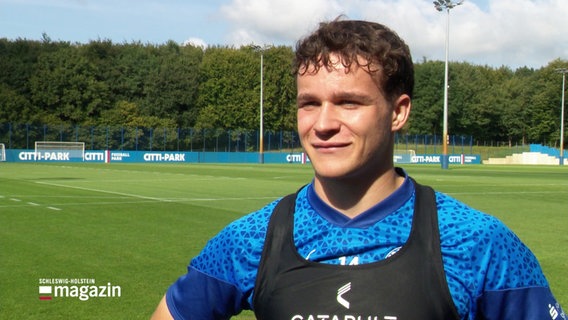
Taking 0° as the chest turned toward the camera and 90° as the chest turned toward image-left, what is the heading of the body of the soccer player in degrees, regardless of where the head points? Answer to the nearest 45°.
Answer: approximately 0°
